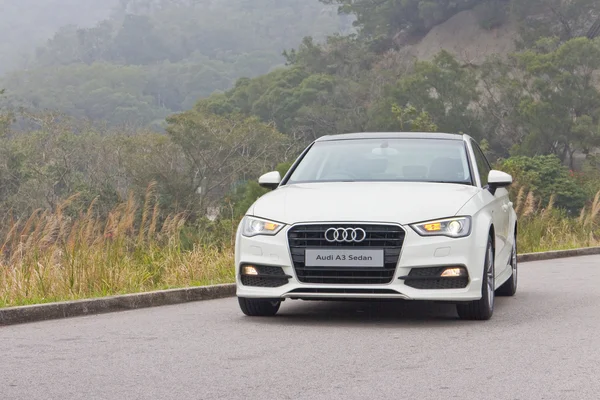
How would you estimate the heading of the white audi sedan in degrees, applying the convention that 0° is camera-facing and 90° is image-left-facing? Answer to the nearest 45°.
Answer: approximately 0°
